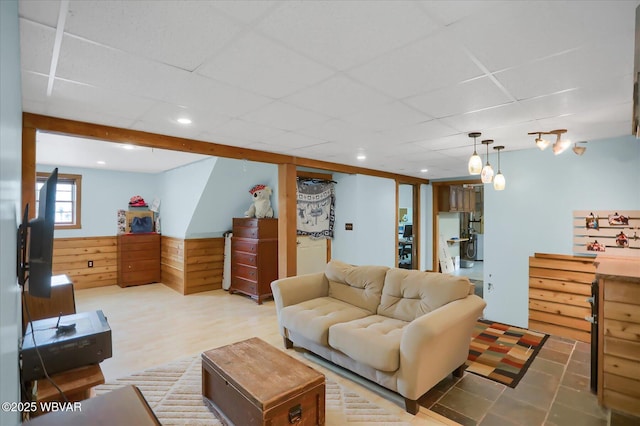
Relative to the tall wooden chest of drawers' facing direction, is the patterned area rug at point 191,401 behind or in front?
in front

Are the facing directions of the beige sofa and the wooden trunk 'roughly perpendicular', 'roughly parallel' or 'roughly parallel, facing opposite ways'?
roughly parallel

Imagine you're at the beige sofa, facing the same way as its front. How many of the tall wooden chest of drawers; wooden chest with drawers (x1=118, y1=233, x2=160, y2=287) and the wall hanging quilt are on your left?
0

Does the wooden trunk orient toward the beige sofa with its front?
no

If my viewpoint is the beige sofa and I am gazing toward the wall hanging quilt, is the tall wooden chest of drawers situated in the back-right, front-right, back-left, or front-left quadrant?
front-left

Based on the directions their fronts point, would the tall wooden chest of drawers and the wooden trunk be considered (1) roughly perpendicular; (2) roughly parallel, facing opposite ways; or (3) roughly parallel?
roughly parallel

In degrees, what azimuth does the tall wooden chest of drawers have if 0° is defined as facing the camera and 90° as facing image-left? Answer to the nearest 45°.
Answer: approximately 45°

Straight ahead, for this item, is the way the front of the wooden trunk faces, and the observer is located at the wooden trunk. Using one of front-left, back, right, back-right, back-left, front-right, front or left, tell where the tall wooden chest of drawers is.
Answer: back-right

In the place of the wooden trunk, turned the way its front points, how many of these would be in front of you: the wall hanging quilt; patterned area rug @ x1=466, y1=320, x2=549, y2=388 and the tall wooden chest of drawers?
0

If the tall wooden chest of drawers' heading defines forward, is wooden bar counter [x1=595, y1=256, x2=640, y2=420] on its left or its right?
on its left

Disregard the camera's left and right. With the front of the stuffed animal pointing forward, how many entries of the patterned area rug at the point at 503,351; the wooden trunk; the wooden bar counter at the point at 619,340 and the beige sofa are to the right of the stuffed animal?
0

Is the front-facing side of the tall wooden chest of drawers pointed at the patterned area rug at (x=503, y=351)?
no

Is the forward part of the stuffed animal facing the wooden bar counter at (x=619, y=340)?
no

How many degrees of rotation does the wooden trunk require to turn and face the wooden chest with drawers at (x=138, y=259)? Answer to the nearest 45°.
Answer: approximately 90° to its right

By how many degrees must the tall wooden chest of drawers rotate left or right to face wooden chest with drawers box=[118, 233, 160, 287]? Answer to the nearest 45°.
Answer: approximately 90° to its right

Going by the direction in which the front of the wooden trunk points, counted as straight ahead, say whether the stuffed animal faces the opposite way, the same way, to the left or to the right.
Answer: the same way

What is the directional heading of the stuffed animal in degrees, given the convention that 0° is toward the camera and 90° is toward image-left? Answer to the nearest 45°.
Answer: approximately 45°

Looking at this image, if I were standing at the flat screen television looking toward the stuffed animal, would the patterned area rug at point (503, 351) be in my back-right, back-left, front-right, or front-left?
front-right

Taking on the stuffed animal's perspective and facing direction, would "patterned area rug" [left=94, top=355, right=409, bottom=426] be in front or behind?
in front

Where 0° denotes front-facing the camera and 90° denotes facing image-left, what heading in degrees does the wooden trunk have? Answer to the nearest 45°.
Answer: approximately 45°

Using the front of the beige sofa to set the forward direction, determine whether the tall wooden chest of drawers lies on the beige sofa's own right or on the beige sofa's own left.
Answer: on the beige sofa's own right

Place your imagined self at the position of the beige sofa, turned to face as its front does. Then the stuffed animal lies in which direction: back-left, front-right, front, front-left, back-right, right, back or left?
right

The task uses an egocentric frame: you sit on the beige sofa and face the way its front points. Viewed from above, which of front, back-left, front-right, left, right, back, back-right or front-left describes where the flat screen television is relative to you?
front
